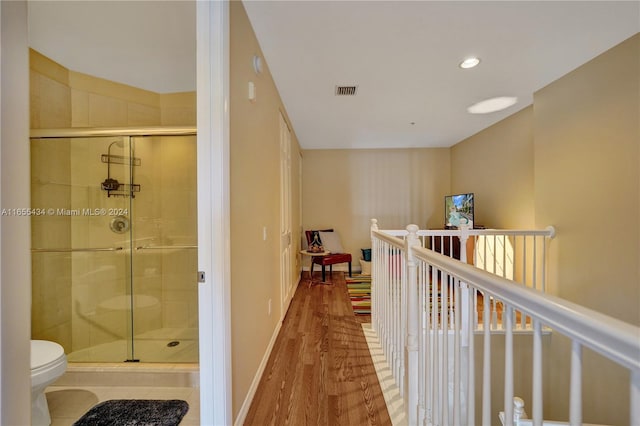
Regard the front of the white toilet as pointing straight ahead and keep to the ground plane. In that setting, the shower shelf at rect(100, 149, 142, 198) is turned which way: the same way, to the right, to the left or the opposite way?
to the right

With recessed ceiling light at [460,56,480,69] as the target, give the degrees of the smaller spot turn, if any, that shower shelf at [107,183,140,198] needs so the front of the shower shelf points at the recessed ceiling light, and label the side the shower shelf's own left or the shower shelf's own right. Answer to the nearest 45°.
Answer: approximately 45° to the shower shelf's own left

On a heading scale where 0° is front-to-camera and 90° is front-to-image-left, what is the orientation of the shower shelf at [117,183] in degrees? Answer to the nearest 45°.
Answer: approximately 0°

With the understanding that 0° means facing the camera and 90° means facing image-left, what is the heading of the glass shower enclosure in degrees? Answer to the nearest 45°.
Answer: approximately 0°

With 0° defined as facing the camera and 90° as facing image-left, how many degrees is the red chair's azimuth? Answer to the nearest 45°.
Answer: approximately 315°

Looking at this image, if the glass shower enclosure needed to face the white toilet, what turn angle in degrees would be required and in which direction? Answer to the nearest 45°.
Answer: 0° — it already faces it

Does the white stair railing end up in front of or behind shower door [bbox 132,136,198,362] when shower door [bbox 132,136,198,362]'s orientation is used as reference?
in front

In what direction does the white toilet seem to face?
to the viewer's right

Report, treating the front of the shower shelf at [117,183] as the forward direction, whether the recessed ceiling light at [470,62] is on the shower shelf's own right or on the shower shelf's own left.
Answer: on the shower shelf's own left
